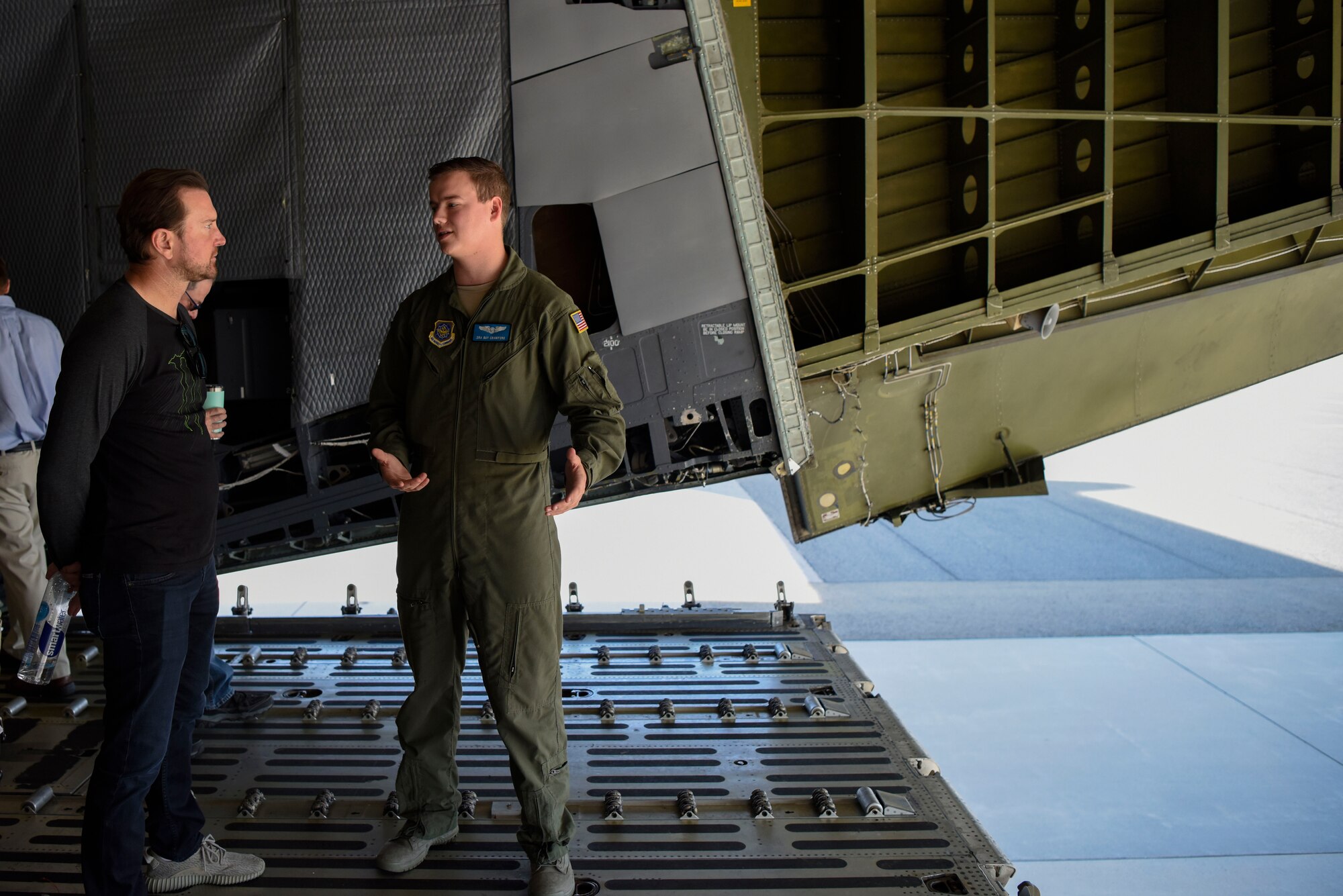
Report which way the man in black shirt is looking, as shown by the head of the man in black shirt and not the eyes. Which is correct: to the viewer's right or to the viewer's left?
to the viewer's right

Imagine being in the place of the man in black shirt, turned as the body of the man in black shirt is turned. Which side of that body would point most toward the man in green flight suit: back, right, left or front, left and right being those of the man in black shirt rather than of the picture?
front

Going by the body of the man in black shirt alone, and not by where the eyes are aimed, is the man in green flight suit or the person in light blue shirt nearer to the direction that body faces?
the man in green flight suit

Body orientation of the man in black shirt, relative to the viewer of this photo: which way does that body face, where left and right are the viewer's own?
facing to the right of the viewer
